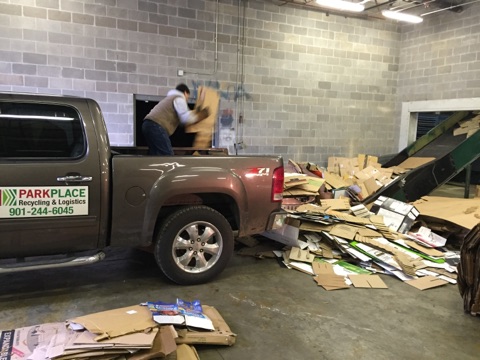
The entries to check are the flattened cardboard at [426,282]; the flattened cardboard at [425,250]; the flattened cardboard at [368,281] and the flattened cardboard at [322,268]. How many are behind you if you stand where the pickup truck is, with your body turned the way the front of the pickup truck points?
4

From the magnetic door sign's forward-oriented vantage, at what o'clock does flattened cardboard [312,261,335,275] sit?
The flattened cardboard is roughly at 9 o'clock from the magnetic door sign.

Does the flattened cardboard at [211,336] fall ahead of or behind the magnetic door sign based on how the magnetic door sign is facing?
ahead

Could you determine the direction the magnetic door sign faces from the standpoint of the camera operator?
facing the viewer

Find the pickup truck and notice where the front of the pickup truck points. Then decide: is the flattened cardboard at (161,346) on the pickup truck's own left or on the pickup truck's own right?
on the pickup truck's own left

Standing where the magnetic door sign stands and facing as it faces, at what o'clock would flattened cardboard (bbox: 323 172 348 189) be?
The flattened cardboard is roughly at 8 o'clock from the magnetic door sign.

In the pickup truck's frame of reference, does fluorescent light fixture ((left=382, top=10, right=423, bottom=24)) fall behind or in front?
behind

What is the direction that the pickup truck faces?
to the viewer's left

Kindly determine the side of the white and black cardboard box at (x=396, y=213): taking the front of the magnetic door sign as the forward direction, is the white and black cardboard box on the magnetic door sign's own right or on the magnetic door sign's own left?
on the magnetic door sign's own left

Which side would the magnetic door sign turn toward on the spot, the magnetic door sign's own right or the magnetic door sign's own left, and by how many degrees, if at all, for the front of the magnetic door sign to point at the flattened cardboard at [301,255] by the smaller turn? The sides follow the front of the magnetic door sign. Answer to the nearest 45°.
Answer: approximately 90° to the magnetic door sign's own left

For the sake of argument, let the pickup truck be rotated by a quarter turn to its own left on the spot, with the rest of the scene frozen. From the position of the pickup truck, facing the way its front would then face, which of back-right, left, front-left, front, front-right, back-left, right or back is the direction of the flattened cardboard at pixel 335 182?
back-left
